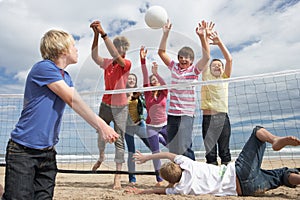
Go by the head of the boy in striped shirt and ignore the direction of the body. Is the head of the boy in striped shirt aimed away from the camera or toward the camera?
toward the camera

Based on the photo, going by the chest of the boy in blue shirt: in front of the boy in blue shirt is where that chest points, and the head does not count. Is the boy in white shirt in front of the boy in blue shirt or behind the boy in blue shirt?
in front

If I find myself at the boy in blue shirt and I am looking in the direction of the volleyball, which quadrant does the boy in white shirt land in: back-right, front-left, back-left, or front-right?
front-right

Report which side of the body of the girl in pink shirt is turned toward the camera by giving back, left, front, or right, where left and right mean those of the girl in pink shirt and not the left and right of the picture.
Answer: front

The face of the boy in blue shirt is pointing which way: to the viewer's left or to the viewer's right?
to the viewer's right

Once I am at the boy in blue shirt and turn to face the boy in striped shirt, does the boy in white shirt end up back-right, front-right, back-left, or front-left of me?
front-right

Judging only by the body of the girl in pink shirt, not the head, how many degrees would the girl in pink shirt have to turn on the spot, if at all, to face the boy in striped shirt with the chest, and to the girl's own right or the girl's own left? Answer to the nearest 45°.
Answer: approximately 45° to the girl's own left

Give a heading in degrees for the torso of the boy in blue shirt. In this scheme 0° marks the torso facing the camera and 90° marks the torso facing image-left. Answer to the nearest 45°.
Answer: approximately 270°

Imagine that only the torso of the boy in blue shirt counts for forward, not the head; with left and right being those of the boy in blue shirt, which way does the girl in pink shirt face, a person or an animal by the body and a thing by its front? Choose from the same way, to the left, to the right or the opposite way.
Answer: to the right

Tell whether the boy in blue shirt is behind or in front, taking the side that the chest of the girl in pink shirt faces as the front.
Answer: in front

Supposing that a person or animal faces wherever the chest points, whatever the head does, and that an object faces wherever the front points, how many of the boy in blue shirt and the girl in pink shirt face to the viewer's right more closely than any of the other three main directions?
1

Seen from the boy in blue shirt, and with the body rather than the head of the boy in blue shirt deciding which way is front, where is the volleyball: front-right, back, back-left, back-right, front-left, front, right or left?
front-left
